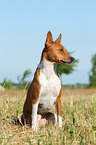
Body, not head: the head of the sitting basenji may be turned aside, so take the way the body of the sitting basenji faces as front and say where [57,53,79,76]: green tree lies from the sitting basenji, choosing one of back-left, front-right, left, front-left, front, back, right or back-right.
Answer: back-left

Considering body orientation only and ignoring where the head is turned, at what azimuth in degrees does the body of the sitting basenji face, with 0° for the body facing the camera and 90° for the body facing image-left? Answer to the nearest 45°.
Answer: approximately 315°
